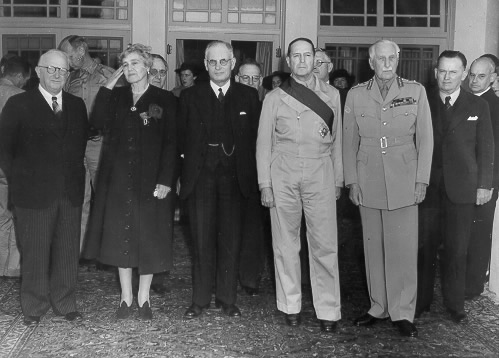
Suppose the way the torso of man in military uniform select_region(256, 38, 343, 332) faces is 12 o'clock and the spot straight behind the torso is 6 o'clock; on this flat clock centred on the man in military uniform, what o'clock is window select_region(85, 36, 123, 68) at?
The window is roughly at 5 o'clock from the man in military uniform.

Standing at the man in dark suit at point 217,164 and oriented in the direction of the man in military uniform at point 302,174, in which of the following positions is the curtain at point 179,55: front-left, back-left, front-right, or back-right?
back-left

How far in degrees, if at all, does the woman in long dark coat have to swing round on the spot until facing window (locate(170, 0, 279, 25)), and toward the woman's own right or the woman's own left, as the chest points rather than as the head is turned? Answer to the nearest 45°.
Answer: approximately 180°

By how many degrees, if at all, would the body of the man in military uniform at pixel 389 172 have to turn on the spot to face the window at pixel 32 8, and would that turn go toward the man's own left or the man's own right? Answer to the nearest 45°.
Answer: approximately 135° to the man's own right

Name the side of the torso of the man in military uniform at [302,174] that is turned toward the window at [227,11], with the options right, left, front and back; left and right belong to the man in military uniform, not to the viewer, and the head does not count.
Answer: back

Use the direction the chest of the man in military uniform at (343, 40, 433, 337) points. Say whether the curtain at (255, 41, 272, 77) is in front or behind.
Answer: behind

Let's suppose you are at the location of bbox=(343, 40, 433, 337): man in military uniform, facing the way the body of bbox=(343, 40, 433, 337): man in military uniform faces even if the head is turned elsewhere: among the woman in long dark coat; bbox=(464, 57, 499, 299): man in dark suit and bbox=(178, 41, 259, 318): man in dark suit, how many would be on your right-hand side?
2
